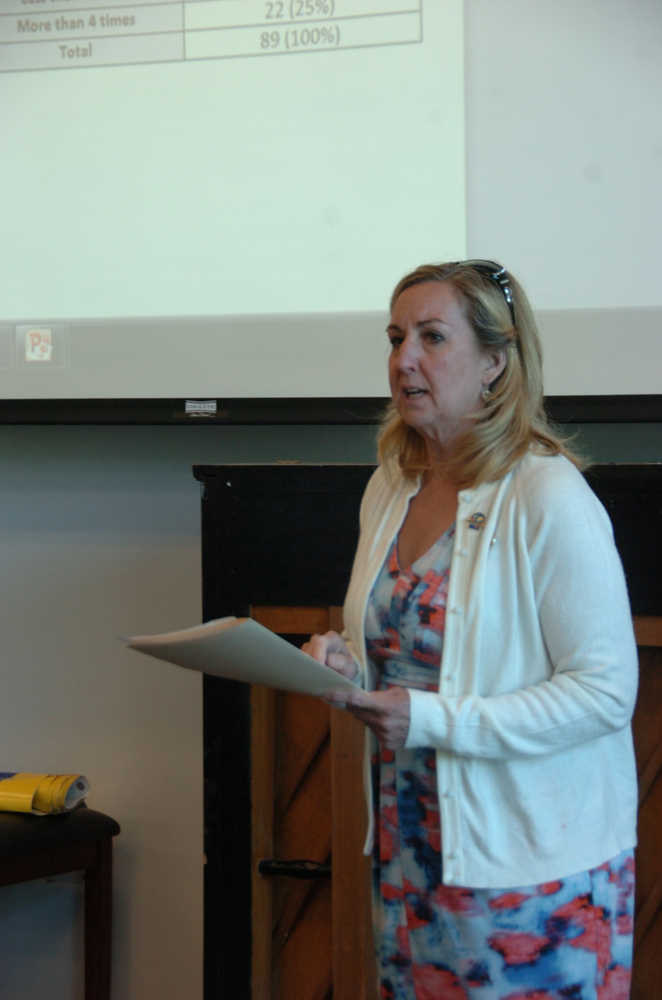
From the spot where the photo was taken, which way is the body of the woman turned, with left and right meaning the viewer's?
facing the viewer and to the left of the viewer

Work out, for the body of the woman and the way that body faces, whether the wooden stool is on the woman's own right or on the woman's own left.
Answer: on the woman's own right
